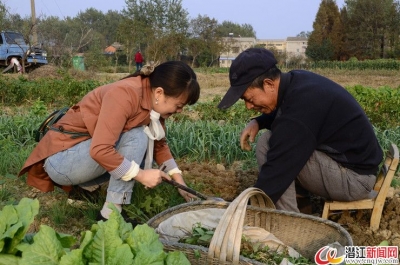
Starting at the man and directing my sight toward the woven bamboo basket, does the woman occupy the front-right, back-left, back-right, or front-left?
front-right

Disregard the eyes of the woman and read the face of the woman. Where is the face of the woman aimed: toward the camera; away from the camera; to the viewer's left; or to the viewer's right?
to the viewer's right

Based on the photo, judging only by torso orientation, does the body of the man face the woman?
yes

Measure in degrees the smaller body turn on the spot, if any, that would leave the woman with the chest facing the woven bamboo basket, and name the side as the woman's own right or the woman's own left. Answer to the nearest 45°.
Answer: approximately 45° to the woman's own right

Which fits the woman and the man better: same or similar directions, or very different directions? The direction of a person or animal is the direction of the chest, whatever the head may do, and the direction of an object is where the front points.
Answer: very different directions

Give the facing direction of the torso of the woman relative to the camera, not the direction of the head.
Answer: to the viewer's right

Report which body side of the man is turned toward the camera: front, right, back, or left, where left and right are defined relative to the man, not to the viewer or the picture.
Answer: left

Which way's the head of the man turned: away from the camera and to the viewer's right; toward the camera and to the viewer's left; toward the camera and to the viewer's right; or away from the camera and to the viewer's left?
toward the camera and to the viewer's left

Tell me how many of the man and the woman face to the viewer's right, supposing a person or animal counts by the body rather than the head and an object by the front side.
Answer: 1

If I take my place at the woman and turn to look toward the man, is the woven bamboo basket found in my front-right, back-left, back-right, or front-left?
front-right

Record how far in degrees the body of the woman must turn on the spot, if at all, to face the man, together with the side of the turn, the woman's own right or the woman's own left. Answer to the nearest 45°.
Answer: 0° — they already face them
